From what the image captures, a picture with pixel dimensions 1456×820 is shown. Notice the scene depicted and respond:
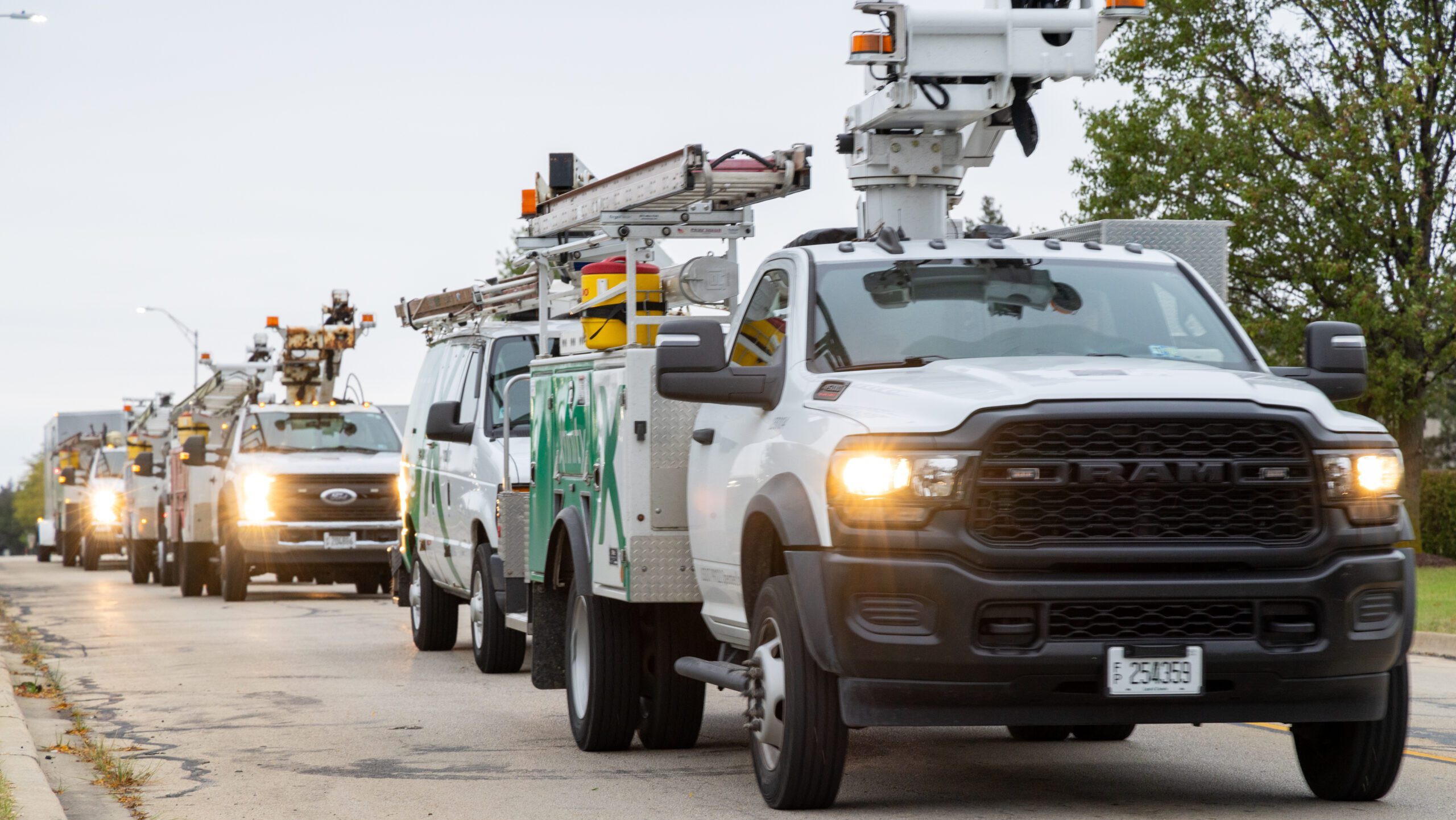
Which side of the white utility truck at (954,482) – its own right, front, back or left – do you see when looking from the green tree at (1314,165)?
back

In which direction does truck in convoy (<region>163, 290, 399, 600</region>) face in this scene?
toward the camera

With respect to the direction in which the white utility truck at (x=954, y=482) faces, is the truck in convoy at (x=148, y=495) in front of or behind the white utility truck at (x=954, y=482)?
behind

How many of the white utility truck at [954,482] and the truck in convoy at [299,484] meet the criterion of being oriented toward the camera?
2

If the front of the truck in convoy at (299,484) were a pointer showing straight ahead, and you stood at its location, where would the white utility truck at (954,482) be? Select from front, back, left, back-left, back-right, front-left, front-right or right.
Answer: front

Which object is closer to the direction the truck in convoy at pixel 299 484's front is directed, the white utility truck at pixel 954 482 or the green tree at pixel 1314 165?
the white utility truck

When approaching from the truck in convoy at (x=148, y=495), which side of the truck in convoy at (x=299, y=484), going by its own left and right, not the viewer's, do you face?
back

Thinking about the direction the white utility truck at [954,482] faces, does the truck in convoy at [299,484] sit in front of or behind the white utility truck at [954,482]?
behind

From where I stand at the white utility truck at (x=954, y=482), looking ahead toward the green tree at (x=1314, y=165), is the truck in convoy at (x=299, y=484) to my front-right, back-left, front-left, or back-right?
front-left

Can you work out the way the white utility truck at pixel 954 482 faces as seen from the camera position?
facing the viewer

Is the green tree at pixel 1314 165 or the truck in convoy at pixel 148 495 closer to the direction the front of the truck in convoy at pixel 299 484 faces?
the green tree

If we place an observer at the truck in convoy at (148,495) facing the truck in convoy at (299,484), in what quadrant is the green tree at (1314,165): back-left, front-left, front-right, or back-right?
front-left

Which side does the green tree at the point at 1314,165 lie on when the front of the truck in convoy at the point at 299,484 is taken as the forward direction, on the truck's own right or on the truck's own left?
on the truck's own left
